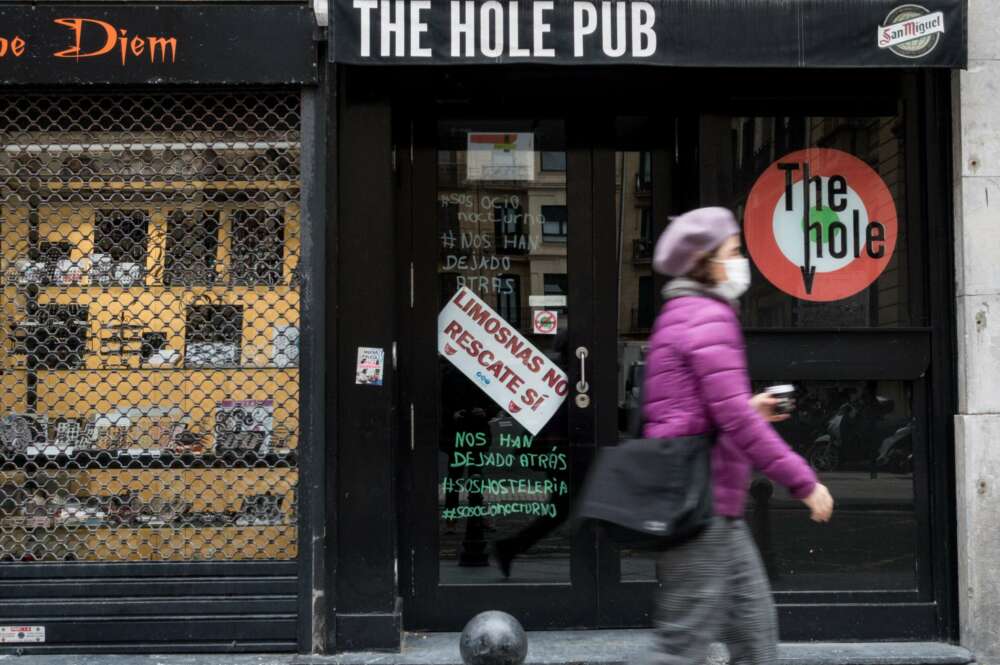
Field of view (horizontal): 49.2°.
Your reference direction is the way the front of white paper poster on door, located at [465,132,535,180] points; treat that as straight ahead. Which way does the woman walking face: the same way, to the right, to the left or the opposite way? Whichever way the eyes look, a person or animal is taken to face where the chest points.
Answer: to the left

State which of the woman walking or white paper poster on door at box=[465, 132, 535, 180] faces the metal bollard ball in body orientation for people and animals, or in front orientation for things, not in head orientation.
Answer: the white paper poster on door

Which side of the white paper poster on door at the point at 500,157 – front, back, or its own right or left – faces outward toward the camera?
front

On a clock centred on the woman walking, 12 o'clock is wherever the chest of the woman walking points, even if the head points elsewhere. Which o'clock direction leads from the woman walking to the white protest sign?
The white protest sign is roughly at 8 o'clock from the woman walking.

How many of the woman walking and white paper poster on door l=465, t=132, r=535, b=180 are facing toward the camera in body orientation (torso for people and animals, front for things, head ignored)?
1

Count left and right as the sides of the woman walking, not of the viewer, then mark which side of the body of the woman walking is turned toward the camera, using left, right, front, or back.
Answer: right

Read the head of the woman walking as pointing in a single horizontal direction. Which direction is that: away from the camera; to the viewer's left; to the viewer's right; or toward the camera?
to the viewer's right

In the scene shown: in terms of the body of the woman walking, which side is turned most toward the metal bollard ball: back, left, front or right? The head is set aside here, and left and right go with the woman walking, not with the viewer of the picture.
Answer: back

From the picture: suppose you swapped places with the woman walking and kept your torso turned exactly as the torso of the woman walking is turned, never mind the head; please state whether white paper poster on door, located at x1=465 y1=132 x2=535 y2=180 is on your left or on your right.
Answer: on your left

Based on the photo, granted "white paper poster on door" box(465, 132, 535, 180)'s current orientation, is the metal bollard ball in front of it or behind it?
in front

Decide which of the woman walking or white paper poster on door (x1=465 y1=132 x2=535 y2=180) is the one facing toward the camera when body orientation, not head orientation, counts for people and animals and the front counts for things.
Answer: the white paper poster on door
